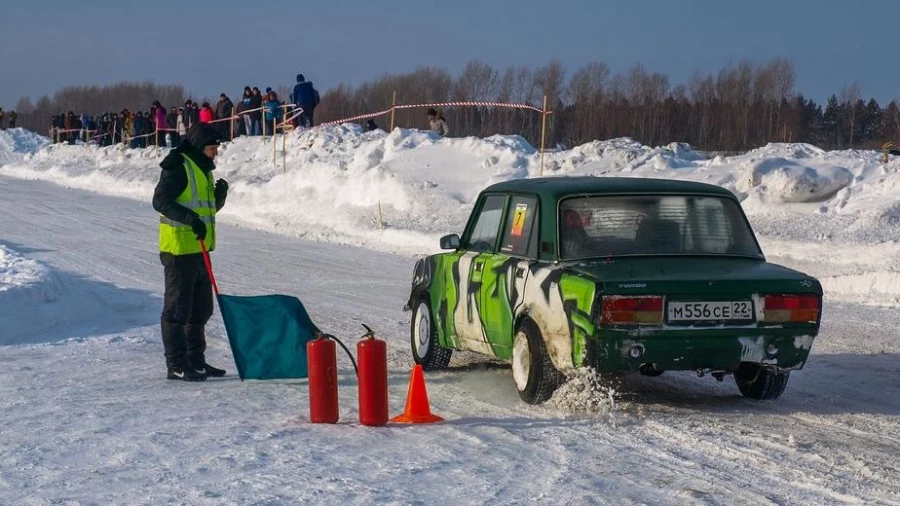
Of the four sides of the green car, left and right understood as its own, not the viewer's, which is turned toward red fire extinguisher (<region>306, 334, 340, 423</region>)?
left

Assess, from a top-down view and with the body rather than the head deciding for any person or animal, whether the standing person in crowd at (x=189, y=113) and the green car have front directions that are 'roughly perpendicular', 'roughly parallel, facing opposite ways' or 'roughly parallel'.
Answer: roughly parallel, facing opposite ways

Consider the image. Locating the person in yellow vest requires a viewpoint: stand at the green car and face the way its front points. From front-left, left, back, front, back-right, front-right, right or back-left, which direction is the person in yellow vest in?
front-left

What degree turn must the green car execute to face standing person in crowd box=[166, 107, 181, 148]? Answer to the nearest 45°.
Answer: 0° — it already faces them

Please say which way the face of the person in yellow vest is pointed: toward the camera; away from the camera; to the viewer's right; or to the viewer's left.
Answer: to the viewer's right

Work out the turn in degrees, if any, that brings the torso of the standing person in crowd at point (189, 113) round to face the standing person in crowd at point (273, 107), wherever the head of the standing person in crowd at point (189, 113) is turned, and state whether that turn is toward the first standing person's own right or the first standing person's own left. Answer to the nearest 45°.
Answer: approximately 45° to the first standing person's own left

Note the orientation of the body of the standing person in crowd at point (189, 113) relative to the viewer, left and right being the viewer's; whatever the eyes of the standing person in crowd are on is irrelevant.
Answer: facing the viewer

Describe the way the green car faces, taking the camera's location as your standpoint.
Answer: facing away from the viewer and to the left of the viewer

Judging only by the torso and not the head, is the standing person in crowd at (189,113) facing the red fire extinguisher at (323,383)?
yes

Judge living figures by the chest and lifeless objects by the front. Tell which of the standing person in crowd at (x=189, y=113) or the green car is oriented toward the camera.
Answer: the standing person in crowd

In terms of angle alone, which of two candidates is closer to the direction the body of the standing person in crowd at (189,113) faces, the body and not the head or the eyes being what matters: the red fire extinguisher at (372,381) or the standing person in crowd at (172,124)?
the red fire extinguisher

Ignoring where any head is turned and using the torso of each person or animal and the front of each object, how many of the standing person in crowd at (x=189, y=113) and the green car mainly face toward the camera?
1

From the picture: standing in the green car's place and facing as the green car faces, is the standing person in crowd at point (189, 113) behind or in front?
in front

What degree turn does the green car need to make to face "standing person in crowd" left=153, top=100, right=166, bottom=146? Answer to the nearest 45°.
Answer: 0° — it already faces them
